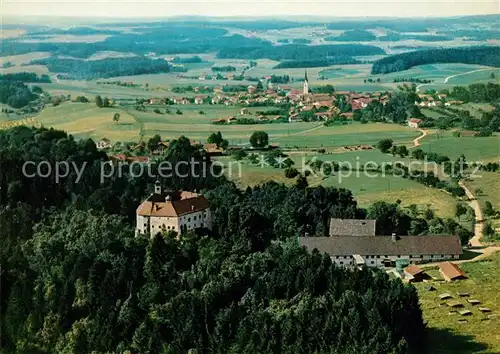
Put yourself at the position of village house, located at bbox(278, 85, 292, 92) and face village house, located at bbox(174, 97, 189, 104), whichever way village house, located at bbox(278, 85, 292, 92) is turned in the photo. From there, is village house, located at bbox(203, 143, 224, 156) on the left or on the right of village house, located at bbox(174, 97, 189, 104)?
left

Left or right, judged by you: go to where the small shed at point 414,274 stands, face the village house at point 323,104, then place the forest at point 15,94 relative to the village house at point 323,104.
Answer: left

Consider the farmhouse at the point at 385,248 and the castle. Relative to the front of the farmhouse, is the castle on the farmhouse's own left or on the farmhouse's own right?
on the farmhouse's own right

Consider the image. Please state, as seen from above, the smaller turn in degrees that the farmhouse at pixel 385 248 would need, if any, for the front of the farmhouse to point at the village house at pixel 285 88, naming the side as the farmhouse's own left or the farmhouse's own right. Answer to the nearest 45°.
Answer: approximately 180°

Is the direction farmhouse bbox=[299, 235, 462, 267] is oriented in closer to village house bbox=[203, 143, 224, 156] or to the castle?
the castle

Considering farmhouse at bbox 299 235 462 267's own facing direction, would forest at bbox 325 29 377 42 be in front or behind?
behind

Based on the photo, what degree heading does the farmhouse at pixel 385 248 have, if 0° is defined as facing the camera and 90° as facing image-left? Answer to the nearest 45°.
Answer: approximately 0°

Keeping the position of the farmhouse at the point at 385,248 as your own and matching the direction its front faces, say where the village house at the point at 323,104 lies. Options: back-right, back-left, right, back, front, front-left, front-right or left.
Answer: back

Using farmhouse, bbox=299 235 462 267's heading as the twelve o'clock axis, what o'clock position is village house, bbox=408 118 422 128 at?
The village house is roughly at 6 o'clock from the farmhouse.

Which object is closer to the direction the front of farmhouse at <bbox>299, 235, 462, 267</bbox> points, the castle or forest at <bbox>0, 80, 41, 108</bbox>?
the castle

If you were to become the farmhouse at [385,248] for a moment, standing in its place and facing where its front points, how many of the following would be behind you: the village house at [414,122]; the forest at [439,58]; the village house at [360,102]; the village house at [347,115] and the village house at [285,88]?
5

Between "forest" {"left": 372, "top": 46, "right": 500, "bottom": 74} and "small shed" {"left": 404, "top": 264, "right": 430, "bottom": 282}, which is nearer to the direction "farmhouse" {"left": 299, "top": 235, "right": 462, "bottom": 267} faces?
the small shed

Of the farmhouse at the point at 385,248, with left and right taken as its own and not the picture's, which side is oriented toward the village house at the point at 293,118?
back

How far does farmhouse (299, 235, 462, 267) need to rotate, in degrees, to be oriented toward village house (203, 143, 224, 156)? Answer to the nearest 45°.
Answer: approximately 135° to its right

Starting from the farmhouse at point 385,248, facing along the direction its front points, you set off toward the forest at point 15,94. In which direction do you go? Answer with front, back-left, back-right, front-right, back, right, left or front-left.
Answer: back-right

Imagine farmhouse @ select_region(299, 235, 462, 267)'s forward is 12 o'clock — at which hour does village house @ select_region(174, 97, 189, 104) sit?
The village house is roughly at 5 o'clock from the farmhouse.

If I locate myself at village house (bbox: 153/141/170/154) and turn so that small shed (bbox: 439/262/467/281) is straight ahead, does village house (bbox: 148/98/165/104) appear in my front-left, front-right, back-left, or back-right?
back-left
